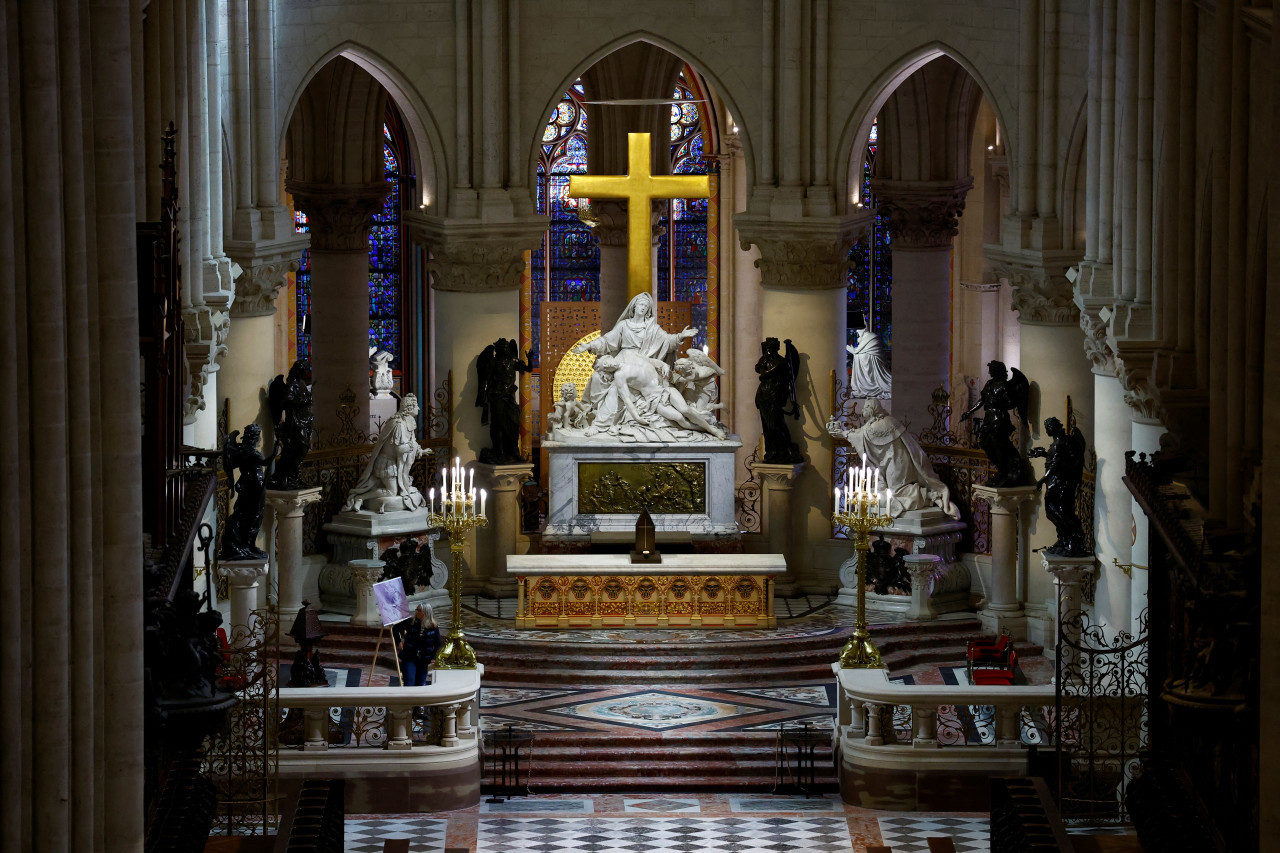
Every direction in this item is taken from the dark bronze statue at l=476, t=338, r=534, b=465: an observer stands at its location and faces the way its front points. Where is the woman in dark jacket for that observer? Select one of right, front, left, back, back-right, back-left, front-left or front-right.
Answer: front-right

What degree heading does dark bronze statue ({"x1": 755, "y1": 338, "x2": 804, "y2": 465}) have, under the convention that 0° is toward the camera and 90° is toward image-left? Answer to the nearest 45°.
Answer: approximately 45°

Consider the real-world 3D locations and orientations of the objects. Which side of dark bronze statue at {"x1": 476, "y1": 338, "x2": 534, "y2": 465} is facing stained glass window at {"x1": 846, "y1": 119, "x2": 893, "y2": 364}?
left

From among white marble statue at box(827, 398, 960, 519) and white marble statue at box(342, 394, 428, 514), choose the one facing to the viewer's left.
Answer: white marble statue at box(827, 398, 960, 519)

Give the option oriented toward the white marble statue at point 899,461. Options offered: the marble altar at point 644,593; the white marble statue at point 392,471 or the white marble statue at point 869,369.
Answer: the white marble statue at point 392,471

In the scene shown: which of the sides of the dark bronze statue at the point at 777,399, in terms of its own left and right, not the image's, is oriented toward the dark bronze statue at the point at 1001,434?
left

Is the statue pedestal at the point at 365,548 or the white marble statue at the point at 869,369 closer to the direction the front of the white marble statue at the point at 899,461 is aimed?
the statue pedestal

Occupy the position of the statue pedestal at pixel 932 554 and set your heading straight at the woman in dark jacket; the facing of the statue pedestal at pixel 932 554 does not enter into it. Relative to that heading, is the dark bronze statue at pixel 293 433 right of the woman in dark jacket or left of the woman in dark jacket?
right

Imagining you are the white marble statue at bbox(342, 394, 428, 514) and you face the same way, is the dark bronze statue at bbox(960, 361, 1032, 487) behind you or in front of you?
in front

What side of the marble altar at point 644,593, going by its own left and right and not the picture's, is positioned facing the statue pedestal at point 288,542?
right

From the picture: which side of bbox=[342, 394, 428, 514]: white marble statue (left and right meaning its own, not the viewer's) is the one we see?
right

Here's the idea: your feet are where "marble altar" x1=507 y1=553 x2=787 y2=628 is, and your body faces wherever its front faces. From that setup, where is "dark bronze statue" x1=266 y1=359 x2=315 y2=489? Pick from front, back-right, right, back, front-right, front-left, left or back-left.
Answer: right

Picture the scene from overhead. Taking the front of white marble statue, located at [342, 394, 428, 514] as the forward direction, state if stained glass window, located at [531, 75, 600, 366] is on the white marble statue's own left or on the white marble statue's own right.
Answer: on the white marble statue's own left

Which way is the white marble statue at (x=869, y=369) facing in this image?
to the viewer's left

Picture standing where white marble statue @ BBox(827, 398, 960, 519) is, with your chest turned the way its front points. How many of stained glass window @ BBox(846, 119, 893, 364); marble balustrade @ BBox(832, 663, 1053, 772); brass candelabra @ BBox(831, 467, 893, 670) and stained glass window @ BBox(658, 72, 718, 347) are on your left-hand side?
2
